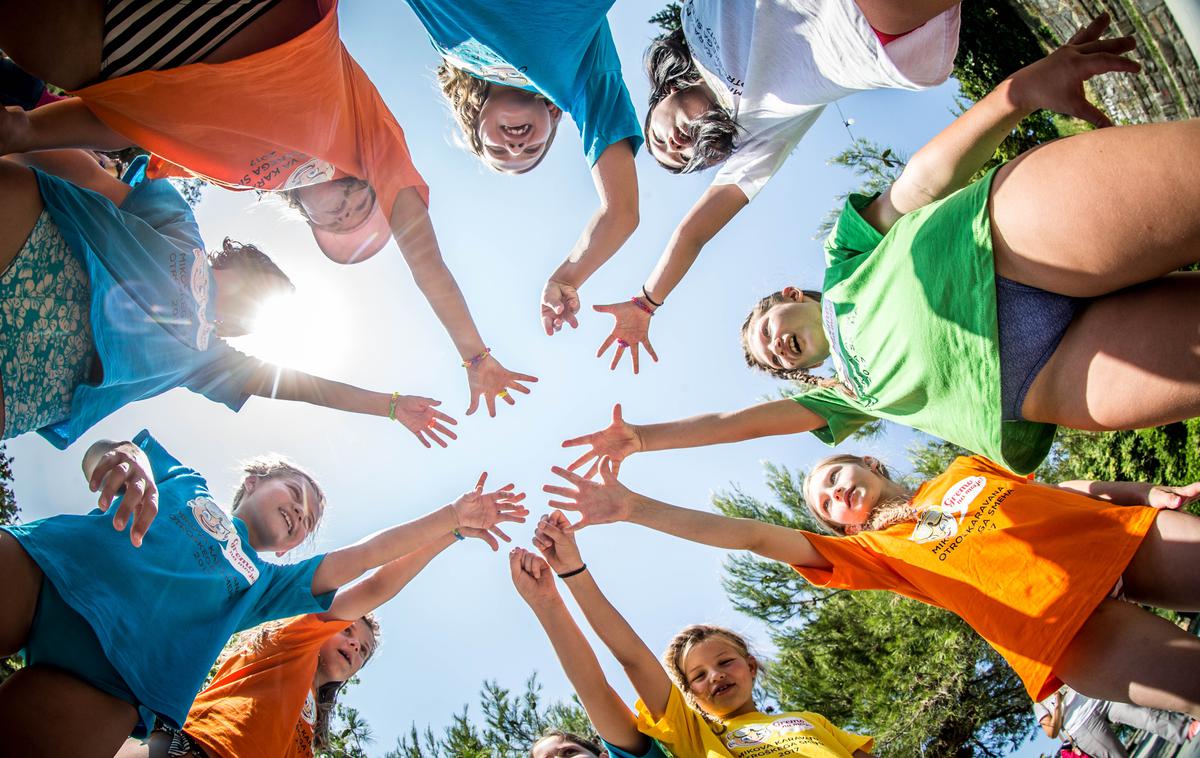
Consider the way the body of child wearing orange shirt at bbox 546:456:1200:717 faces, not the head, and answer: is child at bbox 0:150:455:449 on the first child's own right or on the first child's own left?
on the first child's own right

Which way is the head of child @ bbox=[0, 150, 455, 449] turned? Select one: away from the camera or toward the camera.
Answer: toward the camera

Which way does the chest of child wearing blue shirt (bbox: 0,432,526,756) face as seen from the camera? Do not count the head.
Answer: toward the camera

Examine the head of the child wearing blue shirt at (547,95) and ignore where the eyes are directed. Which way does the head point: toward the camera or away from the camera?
toward the camera

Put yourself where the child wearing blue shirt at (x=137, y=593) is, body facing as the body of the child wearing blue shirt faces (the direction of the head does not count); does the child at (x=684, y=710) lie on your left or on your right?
on your left

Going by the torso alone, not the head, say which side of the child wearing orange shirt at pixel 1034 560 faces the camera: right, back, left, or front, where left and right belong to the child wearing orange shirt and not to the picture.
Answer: front

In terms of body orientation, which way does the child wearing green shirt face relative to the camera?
toward the camera

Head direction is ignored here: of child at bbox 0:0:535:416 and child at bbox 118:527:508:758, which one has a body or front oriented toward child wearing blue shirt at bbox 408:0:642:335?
child at bbox 118:527:508:758

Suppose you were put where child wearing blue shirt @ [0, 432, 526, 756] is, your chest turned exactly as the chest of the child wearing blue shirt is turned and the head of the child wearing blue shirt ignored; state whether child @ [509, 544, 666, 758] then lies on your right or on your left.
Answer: on your left

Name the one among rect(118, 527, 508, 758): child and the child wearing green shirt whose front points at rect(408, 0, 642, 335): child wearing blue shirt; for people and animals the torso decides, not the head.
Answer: the child
